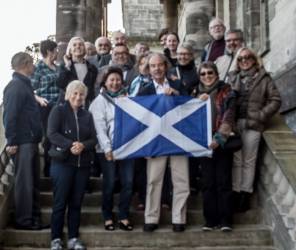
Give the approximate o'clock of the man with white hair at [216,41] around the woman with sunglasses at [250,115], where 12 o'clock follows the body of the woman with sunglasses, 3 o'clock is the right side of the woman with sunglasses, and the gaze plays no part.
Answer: The man with white hair is roughly at 4 o'clock from the woman with sunglasses.

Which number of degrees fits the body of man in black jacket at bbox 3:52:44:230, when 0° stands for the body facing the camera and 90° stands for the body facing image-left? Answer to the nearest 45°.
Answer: approximately 270°

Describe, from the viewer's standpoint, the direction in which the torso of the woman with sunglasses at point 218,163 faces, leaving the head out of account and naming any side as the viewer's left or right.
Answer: facing the viewer

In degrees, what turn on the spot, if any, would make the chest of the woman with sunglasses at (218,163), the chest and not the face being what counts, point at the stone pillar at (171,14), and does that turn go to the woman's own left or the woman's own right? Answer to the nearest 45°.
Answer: approximately 180°

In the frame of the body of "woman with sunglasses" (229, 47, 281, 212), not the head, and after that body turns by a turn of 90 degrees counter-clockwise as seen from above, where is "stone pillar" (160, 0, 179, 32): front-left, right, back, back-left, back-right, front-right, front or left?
back-left

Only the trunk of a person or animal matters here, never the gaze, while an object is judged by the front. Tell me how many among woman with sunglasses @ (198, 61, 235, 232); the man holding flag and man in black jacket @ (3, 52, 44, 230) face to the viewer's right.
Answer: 1

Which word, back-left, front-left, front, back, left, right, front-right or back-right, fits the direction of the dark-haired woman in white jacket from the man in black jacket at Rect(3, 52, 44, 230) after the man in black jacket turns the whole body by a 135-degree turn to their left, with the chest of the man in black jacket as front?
back-right

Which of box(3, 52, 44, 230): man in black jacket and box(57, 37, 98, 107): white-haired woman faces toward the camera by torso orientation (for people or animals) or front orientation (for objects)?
the white-haired woman

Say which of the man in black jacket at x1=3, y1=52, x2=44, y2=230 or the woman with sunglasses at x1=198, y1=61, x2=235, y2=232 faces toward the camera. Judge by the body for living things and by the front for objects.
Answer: the woman with sunglasses

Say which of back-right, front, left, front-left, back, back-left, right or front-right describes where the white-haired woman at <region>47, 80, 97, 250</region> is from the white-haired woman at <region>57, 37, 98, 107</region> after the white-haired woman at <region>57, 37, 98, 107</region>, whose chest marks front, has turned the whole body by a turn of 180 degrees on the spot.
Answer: back

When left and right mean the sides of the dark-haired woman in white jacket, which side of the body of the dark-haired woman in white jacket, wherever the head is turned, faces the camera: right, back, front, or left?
front

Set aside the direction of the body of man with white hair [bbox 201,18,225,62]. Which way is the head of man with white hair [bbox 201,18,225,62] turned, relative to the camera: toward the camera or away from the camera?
toward the camera

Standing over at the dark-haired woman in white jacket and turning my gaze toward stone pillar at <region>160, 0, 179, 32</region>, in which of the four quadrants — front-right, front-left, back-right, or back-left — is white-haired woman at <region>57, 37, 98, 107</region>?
front-left

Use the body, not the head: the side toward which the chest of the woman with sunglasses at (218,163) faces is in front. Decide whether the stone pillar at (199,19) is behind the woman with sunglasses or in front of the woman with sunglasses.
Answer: behind
